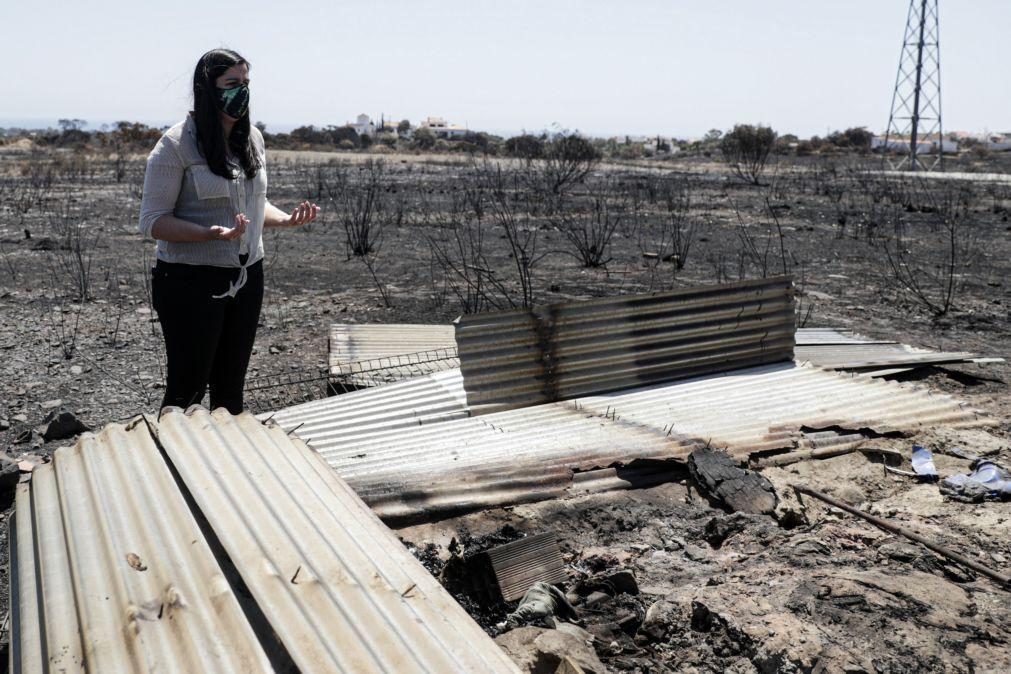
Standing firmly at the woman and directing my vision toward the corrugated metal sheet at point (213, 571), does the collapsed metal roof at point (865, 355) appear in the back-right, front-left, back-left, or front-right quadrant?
back-left

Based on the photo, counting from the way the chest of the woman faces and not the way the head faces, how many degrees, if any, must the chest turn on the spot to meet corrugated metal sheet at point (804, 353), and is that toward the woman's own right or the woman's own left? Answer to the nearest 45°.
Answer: approximately 90° to the woman's own left

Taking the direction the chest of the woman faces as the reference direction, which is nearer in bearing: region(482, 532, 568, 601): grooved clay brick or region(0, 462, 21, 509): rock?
the grooved clay brick

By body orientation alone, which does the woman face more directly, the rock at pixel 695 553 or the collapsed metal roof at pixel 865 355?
the rock

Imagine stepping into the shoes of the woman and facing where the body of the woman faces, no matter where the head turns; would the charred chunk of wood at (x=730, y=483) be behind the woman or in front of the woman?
in front

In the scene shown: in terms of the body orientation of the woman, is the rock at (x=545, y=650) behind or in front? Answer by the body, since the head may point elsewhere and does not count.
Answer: in front

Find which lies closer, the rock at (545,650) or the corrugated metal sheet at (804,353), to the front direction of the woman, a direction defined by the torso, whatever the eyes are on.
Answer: the rock

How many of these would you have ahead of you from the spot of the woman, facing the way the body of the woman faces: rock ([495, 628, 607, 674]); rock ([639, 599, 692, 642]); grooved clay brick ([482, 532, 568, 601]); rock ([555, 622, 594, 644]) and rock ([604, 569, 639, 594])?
5

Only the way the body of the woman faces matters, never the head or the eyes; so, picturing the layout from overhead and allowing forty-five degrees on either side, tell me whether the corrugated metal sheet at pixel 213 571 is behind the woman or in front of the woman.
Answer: in front

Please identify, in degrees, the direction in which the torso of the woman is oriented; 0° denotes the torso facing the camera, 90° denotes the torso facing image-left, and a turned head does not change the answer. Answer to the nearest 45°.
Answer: approximately 315°
